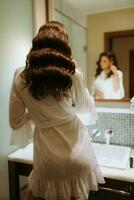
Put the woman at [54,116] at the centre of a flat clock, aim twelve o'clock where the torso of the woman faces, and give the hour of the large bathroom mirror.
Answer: The large bathroom mirror is roughly at 1 o'clock from the woman.

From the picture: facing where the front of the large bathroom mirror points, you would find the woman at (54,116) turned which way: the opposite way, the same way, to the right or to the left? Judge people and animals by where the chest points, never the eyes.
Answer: the opposite way

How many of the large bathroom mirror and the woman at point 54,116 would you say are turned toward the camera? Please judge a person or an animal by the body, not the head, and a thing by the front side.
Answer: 1

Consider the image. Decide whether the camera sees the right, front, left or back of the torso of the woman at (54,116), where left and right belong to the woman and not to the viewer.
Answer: back

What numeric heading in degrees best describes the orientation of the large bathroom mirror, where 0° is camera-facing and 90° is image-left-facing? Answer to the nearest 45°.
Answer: approximately 0°
